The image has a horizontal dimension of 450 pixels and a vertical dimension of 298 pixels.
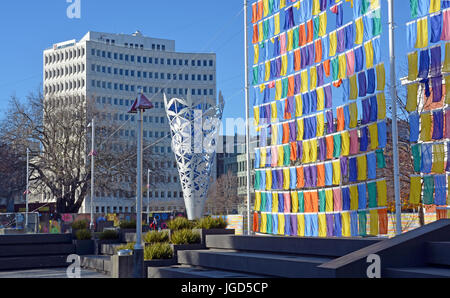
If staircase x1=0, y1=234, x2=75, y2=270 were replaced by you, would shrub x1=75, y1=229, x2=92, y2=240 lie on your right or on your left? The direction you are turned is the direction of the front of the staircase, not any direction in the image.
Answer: on your left

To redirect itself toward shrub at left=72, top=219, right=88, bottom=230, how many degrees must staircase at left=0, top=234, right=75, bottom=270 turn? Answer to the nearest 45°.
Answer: approximately 135° to its left

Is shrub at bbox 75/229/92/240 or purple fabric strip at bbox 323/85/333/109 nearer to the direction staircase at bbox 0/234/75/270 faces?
the purple fabric strip

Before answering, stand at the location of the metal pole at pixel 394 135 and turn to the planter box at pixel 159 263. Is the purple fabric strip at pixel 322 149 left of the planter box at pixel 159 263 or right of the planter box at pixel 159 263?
right

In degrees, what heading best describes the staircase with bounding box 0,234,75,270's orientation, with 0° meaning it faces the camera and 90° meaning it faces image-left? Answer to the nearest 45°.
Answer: approximately 0°
